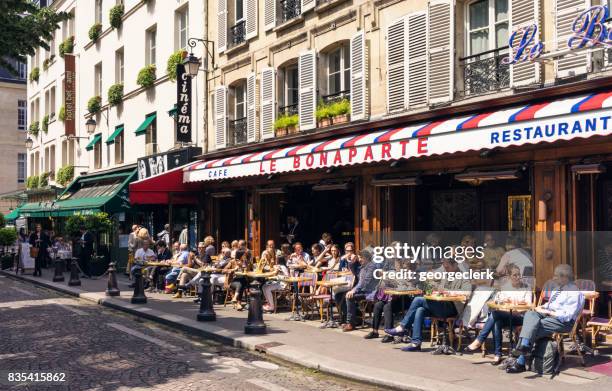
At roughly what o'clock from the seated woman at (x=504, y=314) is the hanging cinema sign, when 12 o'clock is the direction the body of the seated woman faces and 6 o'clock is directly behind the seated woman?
The hanging cinema sign is roughly at 3 o'clock from the seated woman.

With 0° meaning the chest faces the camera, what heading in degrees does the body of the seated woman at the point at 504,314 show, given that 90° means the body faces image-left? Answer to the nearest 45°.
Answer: approximately 45°

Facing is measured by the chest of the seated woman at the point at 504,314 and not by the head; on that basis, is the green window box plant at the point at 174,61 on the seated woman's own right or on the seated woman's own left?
on the seated woman's own right

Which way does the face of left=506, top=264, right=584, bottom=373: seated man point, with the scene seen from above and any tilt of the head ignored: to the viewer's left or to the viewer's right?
to the viewer's left

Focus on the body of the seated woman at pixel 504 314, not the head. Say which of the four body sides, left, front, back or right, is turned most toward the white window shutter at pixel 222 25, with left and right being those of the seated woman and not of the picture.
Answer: right

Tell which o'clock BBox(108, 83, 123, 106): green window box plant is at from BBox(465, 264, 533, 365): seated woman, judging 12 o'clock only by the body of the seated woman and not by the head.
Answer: The green window box plant is roughly at 3 o'clock from the seated woman.

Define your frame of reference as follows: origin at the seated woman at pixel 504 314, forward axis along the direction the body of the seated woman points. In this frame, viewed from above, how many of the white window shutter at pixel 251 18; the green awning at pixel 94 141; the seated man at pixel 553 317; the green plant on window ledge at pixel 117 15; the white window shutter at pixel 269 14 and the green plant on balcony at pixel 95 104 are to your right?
5

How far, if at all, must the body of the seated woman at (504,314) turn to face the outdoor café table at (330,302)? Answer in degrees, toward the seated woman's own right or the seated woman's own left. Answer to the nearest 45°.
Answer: approximately 90° to the seated woman's own right

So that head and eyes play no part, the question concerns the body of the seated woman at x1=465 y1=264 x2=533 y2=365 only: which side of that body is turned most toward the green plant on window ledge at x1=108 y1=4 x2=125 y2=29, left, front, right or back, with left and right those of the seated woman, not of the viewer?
right

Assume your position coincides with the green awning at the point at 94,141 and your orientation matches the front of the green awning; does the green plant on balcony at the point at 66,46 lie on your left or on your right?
on your right
